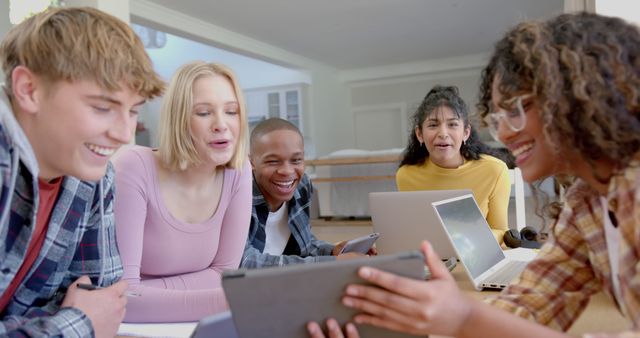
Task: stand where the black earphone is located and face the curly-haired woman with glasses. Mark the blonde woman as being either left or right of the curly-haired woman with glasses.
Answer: right

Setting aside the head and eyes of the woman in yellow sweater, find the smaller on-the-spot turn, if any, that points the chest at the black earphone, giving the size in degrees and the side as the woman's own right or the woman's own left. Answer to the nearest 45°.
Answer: approximately 45° to the woman's own left

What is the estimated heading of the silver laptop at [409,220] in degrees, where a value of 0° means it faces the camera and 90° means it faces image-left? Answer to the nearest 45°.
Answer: approximately 180°

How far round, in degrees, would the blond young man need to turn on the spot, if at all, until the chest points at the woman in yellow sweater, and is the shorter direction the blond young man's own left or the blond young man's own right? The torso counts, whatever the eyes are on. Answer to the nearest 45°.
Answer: approximately 90° to the blond young man's own left

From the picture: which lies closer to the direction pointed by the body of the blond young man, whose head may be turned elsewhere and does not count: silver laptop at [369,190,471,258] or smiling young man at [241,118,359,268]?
the silver laptop

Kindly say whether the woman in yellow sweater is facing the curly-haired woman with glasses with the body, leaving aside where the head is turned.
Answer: yes

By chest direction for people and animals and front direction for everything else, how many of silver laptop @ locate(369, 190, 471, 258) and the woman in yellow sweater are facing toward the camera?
1
